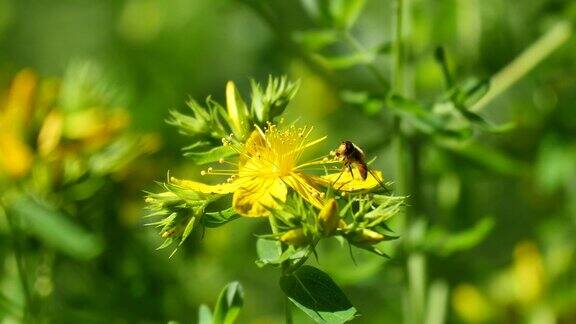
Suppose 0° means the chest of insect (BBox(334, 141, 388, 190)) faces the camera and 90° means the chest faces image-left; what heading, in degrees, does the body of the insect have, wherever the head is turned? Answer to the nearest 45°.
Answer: approximately 90°

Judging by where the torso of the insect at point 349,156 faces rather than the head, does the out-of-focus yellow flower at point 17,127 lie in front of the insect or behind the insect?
in front
